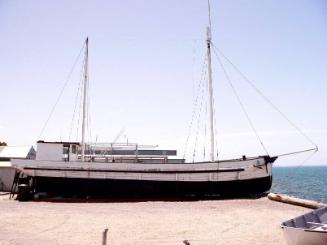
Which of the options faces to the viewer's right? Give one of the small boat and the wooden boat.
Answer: the wooden boat

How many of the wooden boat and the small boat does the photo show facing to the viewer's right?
1

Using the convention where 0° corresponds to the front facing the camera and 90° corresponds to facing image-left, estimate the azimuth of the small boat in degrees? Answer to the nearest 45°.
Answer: approximately 90°

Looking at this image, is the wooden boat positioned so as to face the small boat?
no

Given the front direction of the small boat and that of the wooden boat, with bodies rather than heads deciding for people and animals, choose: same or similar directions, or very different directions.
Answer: very different directions

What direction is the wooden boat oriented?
to the viewer's right
